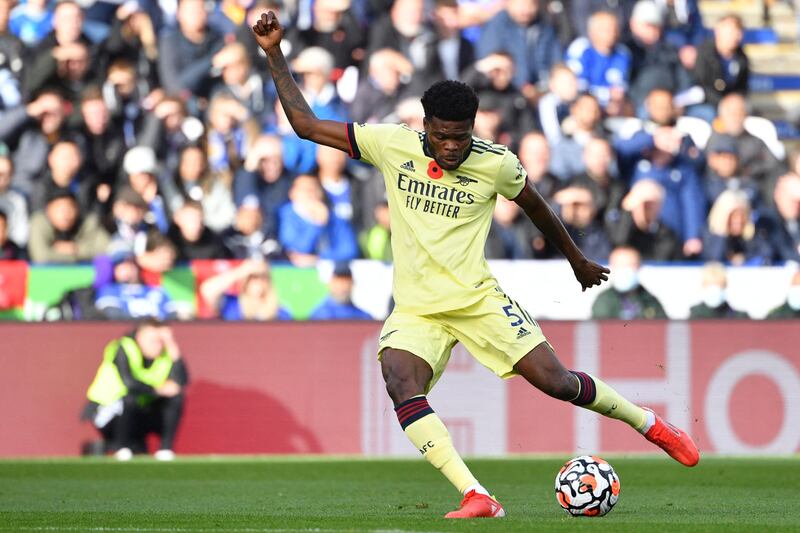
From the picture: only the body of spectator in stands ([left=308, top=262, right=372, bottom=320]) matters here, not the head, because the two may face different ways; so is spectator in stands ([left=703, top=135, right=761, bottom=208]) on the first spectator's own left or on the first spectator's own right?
on the first spectator's own left

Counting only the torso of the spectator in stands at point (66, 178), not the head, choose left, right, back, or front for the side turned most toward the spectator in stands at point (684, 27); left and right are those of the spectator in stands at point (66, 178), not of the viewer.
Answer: left

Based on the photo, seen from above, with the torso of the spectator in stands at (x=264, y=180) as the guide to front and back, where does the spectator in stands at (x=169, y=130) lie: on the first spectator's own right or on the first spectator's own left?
on the first spectator's own right

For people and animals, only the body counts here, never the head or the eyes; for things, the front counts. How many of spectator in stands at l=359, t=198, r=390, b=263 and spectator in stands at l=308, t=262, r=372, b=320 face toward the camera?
2

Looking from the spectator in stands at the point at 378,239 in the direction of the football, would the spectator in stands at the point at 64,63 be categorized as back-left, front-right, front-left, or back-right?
back-right

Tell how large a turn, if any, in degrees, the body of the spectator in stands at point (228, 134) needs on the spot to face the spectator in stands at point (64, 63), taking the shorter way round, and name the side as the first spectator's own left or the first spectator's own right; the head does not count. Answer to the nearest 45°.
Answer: approximately 90° to the first spectator's own right

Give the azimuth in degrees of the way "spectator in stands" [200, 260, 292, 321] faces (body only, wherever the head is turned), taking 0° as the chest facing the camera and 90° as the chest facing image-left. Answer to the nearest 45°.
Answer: approximately 0°

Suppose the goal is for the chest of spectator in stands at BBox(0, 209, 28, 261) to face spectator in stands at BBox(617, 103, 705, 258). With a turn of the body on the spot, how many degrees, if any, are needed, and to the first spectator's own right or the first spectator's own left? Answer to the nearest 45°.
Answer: approximately 90° to the first spectator's own left
